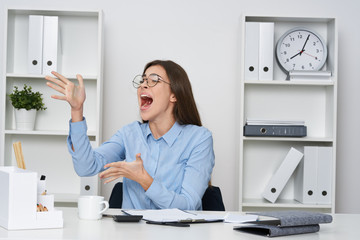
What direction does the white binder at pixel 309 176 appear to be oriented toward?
toward the camera

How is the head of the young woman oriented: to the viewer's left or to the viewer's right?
to the viewer's left

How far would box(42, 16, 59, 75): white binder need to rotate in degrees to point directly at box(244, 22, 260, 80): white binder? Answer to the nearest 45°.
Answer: approximately 90° to its left

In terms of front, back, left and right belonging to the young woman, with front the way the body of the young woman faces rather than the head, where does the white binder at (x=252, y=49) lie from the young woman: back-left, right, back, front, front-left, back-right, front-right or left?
back

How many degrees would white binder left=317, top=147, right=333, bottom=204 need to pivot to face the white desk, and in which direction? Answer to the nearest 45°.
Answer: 0° — it already faces it

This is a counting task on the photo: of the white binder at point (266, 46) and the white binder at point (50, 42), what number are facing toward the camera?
2

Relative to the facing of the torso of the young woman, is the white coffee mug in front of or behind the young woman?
in front

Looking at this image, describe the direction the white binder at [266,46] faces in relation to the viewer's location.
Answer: facing the viewer

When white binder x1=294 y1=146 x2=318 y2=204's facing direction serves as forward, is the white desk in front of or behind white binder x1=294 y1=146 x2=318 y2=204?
in front

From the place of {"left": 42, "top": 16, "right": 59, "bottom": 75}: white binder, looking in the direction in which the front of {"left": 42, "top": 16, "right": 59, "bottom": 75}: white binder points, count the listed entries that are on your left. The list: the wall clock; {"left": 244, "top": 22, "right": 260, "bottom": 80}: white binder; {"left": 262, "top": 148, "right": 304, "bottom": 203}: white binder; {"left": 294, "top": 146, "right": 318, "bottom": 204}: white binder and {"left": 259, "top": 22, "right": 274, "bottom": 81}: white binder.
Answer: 5

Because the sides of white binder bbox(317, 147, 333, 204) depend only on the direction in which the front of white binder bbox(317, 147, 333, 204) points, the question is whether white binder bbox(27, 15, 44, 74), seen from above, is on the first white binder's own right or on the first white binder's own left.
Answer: on the first white binder's own right

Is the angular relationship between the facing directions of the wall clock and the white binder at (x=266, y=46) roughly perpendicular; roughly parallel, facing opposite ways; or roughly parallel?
roughly parallel
